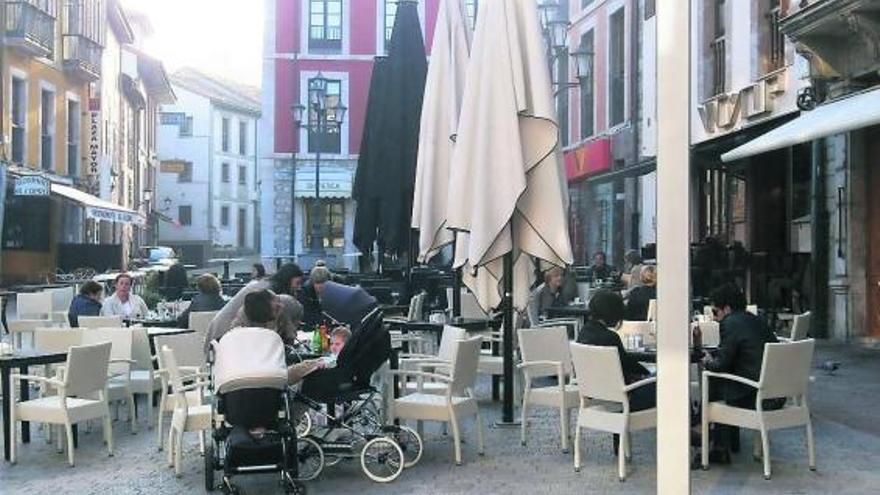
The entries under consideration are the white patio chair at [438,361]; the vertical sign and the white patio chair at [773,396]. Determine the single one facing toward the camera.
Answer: the vertical sign

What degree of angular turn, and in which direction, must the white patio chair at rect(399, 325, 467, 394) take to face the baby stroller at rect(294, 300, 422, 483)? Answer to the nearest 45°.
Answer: approximately 45° to its left

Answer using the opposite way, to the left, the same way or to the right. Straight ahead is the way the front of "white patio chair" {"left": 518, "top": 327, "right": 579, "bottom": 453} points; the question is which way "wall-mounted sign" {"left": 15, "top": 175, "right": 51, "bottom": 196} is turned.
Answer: to the right

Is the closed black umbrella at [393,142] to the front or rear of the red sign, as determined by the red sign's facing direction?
to the front

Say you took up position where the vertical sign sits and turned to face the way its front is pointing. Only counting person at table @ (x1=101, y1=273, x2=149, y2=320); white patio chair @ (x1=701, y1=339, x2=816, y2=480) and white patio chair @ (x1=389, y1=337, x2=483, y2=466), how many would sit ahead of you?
3

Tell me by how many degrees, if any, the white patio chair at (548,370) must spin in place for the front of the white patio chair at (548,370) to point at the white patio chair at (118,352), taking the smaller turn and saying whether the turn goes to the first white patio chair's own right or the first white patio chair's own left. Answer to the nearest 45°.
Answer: approximately 135° to the first white patio chair's own left

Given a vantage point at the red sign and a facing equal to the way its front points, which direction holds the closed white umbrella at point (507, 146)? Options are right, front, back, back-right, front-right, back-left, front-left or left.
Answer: front-left

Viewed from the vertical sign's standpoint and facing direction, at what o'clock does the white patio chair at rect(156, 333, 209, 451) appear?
The white patio chair is roughly at 12 o'clock from the vertical sign.

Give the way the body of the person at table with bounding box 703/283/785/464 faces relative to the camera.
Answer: to the viewer's left

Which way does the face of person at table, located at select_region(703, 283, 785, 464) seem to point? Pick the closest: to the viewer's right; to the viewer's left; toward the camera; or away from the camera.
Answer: to the viewer's left

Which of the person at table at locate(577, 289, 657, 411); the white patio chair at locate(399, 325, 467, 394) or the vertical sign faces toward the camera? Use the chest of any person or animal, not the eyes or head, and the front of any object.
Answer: the vertical sign

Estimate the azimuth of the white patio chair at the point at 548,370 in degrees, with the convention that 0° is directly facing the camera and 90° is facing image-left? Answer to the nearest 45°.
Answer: approximately 225°
